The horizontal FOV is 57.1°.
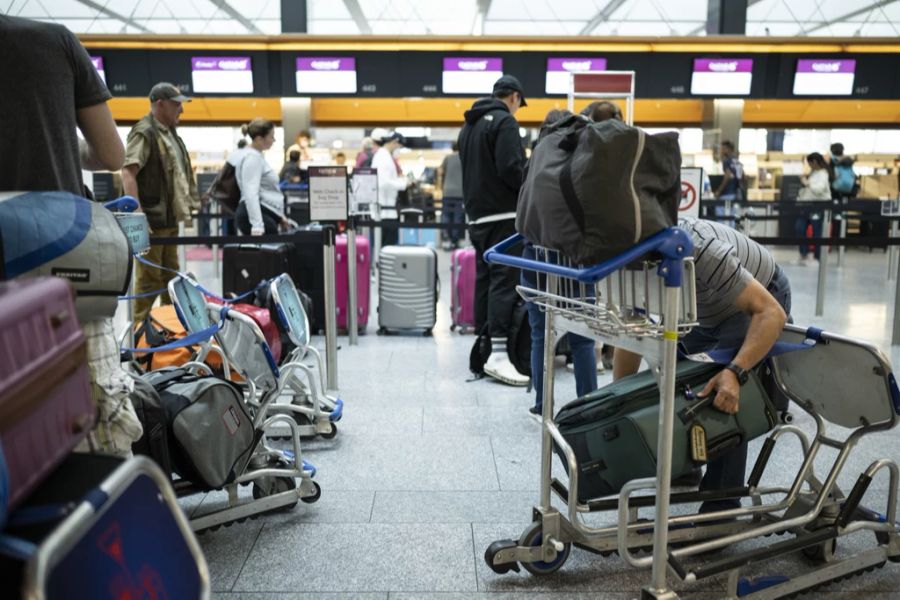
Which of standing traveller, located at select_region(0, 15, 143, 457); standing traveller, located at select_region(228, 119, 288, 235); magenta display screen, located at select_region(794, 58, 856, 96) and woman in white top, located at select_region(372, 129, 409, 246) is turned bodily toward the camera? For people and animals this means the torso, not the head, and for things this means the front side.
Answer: the magenta display screen

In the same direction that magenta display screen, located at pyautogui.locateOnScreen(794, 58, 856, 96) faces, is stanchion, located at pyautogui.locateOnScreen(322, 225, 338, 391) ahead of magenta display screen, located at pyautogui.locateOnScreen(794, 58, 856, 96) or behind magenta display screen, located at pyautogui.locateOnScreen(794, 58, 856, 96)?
ahead

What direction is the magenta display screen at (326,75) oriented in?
toward the camera

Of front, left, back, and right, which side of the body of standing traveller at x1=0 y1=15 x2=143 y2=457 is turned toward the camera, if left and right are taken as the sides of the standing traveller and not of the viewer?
back

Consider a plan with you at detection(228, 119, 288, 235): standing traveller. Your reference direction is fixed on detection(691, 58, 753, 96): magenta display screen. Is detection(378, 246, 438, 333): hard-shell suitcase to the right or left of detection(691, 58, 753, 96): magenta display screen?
right

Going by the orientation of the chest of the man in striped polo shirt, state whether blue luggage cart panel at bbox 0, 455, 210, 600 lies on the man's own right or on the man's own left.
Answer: on the man's own left

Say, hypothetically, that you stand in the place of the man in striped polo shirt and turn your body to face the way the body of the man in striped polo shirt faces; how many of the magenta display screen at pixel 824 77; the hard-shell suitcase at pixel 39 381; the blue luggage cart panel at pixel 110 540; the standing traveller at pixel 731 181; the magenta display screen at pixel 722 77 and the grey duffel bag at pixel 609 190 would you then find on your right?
3

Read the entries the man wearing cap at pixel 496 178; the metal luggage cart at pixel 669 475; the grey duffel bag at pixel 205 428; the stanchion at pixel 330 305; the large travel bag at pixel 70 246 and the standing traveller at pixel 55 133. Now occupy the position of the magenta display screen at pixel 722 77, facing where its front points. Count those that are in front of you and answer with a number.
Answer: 6

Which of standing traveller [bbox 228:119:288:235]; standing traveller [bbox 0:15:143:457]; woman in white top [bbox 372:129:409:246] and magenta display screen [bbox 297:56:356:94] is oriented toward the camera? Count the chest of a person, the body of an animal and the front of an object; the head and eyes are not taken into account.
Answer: the magenta display screen

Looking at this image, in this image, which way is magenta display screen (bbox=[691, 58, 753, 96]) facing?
toward the camera

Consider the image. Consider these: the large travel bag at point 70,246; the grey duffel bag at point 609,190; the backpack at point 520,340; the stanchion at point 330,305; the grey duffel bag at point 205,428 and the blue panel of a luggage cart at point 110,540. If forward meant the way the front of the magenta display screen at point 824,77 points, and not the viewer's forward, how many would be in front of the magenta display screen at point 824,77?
6

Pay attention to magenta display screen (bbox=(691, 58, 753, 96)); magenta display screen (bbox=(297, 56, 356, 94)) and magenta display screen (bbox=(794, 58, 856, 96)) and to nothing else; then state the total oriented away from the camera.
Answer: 0

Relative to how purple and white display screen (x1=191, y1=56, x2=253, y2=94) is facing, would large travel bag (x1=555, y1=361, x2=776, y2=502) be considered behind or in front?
in front

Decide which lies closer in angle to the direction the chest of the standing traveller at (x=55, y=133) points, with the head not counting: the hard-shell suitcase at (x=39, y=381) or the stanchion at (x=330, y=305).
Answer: the stanchion

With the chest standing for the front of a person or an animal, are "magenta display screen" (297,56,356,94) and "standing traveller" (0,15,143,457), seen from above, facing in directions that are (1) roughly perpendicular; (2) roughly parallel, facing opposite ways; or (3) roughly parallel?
roughly parallel, facing opposite ways

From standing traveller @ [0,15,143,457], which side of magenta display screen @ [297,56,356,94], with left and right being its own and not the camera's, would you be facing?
front

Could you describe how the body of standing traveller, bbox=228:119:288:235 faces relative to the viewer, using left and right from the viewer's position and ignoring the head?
facing to the right of the viewer

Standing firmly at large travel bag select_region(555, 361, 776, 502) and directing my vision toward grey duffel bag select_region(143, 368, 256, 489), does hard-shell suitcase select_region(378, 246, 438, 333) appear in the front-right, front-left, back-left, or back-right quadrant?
front-right

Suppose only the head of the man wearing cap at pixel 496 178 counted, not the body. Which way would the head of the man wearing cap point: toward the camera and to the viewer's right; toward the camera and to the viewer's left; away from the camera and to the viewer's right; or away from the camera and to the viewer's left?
away from the camera and to the viewer's right
